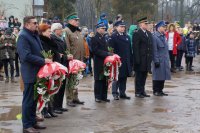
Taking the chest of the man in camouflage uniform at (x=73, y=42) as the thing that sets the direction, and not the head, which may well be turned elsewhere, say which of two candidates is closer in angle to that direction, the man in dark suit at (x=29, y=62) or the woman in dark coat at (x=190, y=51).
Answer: the man in dark suit

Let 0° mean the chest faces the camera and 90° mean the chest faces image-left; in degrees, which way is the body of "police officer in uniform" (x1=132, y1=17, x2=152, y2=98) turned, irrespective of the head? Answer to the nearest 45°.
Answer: approximately 315°

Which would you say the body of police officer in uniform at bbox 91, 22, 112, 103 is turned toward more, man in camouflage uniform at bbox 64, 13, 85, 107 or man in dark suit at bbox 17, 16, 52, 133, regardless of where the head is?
the man in dark suit

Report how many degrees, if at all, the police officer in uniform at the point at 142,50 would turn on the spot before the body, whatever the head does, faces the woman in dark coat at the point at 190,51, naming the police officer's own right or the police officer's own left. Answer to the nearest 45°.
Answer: approximately 135° to the police officer's own left

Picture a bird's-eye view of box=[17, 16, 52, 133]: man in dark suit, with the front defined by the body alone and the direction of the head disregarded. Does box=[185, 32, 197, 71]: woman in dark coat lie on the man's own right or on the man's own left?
on the man's own left

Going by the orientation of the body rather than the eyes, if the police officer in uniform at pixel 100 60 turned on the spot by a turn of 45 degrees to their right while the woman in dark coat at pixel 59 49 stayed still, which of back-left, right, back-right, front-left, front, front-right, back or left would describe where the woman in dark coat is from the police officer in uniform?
front-right

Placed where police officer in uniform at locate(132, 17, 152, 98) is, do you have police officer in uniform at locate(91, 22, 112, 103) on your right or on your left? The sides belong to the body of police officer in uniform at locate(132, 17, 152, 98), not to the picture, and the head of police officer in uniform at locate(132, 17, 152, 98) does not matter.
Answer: on your right

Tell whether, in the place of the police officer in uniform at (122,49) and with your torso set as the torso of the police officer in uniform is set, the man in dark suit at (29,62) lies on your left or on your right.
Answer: on your right

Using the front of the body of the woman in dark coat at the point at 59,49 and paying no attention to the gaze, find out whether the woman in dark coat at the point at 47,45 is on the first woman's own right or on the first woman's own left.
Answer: on the first woman's own right

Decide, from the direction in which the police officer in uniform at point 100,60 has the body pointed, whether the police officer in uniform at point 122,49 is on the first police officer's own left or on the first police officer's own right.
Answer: on the first police officer's own left

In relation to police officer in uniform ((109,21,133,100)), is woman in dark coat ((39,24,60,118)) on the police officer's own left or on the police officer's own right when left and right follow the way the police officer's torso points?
on the police officer's own right

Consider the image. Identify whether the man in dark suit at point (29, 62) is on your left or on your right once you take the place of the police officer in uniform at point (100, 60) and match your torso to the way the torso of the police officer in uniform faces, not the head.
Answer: on your right

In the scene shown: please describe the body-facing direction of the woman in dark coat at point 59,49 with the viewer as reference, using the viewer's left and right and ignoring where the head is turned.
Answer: facing to the right of the viewer

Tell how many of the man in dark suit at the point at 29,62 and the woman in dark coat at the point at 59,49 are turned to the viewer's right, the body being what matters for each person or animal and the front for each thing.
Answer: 2
